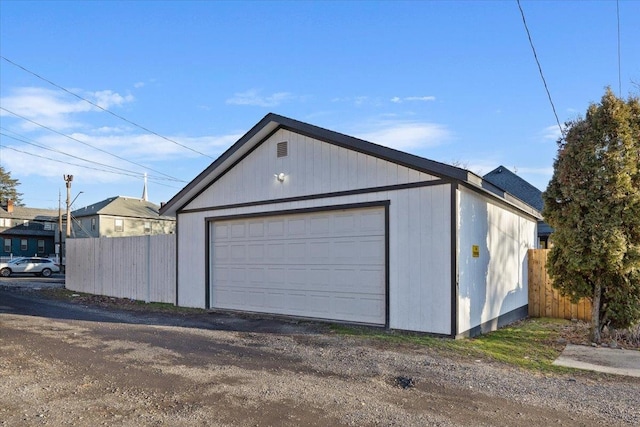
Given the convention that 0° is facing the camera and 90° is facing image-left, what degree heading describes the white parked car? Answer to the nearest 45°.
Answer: approximately 90°

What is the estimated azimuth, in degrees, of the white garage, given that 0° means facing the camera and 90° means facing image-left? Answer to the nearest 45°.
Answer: approximately 45°

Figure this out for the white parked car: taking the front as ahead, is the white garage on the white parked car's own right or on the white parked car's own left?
on the white parked car's own left

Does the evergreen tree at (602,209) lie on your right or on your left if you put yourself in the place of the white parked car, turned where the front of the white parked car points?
on your left

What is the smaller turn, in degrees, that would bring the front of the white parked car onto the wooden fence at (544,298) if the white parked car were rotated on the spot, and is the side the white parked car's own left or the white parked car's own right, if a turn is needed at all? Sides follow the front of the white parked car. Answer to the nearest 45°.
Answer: approximately 90° to the white parked car's own left
